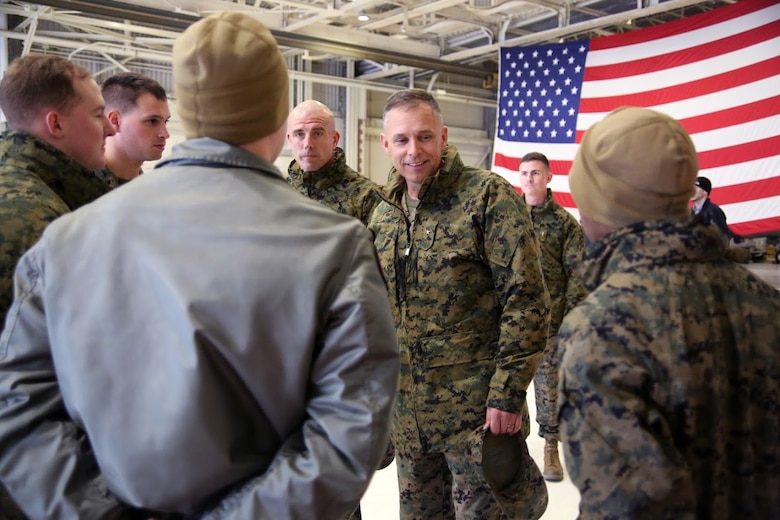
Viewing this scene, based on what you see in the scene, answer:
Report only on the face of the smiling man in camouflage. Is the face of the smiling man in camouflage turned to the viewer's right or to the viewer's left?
to the viewer's left

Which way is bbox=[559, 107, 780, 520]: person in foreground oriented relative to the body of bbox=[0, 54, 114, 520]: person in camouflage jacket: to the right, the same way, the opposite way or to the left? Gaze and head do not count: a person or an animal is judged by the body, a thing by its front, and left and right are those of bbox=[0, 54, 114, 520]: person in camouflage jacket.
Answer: to the left

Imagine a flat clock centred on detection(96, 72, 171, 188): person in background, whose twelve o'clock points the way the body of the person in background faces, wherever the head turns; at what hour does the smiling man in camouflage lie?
The smiling man in camouflage is roughly at 12 o'clock from the person in background.

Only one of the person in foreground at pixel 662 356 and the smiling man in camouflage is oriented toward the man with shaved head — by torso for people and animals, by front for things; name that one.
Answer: the person in foreground

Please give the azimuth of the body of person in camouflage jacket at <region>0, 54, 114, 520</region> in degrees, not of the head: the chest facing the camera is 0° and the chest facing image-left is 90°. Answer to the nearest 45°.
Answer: approximately 270°

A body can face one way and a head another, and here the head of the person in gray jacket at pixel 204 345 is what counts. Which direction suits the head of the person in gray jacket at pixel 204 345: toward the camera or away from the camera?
away from the camera

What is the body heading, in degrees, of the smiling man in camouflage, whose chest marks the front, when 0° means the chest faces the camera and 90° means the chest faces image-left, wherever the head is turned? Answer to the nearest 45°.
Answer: approximately 45°

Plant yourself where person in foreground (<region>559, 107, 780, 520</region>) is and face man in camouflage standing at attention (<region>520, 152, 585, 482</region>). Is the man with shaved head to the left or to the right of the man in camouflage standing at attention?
left

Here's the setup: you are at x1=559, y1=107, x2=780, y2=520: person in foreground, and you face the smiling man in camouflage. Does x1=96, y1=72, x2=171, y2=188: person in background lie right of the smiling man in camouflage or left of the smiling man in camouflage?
left

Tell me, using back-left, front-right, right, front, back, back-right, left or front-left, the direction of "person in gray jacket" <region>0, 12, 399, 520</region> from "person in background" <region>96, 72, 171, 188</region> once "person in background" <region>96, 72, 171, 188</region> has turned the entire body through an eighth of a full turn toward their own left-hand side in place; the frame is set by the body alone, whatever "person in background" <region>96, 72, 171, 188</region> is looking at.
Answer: right

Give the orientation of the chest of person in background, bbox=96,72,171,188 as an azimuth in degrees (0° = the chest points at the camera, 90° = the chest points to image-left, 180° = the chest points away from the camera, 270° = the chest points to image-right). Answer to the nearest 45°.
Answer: approximately 315°

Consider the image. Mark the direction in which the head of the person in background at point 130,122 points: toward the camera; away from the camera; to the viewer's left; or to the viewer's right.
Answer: to the viewer's right

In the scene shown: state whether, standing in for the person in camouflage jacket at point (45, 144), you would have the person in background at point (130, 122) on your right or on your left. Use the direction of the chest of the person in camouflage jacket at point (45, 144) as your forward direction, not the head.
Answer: on your left

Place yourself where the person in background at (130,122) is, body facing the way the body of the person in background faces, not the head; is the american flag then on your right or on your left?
on your left

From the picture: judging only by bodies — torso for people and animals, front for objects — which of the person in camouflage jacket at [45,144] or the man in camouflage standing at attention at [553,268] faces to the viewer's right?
the person in camouflage jacket

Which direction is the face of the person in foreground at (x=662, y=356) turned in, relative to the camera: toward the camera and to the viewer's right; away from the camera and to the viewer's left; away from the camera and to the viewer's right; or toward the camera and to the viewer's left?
away from the camera and to the viewer's left

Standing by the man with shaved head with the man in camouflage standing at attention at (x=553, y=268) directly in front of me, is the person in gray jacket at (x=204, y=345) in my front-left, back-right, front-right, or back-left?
back-right
